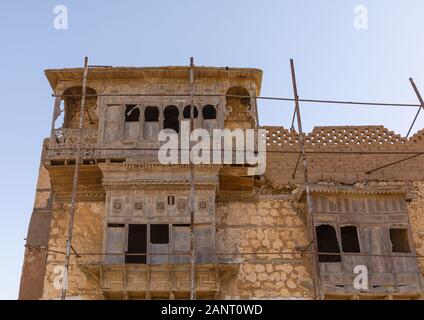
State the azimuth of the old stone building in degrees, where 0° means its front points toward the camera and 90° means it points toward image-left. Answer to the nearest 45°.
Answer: approximately 0°
